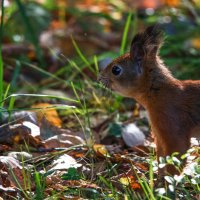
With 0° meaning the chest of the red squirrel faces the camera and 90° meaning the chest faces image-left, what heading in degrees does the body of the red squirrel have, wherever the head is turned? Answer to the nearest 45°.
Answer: approximately 90°

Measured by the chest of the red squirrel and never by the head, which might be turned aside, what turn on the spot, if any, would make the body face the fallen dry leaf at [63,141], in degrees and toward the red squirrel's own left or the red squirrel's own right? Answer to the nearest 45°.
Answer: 0° — it already faces it

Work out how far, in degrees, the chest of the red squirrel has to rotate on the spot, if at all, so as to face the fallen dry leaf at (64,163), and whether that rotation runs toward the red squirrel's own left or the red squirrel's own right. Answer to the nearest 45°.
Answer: approximately 45° to the red squirrel's own left
